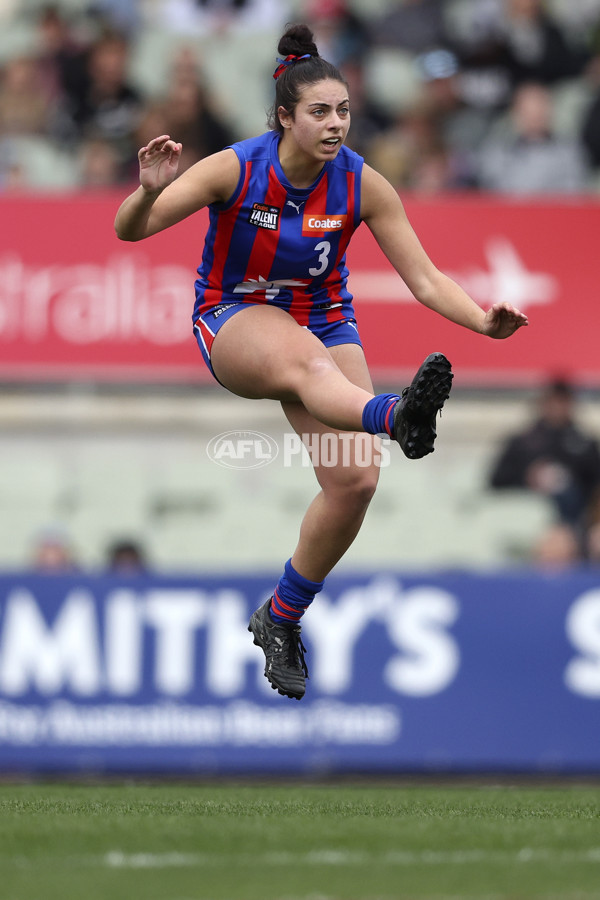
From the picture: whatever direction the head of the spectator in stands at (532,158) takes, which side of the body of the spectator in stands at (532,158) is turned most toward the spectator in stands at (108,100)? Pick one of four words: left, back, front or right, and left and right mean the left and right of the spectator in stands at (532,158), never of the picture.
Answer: right

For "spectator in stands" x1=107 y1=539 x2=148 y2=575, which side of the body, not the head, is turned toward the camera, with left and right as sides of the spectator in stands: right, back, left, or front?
front

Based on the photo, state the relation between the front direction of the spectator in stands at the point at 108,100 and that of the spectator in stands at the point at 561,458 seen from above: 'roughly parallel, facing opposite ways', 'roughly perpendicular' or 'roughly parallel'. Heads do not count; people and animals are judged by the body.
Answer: roughly parallel

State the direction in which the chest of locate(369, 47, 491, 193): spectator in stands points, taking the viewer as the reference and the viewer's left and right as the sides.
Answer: facing the viewer

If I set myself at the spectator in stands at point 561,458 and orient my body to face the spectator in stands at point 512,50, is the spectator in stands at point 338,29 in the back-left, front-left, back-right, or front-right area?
front-left

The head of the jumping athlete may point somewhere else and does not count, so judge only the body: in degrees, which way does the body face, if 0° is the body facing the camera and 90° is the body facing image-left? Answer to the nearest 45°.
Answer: approximately 315°

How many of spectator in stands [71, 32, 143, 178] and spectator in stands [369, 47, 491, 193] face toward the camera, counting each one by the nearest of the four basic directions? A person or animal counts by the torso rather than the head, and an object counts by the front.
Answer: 2

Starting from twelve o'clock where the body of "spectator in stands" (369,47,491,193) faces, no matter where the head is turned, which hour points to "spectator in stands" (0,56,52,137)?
"spectator in stands" (0,56,52,137) is roughly at 3 o'clock from "spectator in stands" (369,47,491,193).

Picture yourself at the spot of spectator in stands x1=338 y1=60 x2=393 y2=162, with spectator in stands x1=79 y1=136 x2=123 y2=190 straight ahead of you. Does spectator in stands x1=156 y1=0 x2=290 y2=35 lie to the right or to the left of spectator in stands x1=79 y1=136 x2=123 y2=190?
right

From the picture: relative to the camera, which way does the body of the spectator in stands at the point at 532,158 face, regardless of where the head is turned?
toward the camera

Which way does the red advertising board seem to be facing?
toward the camera
